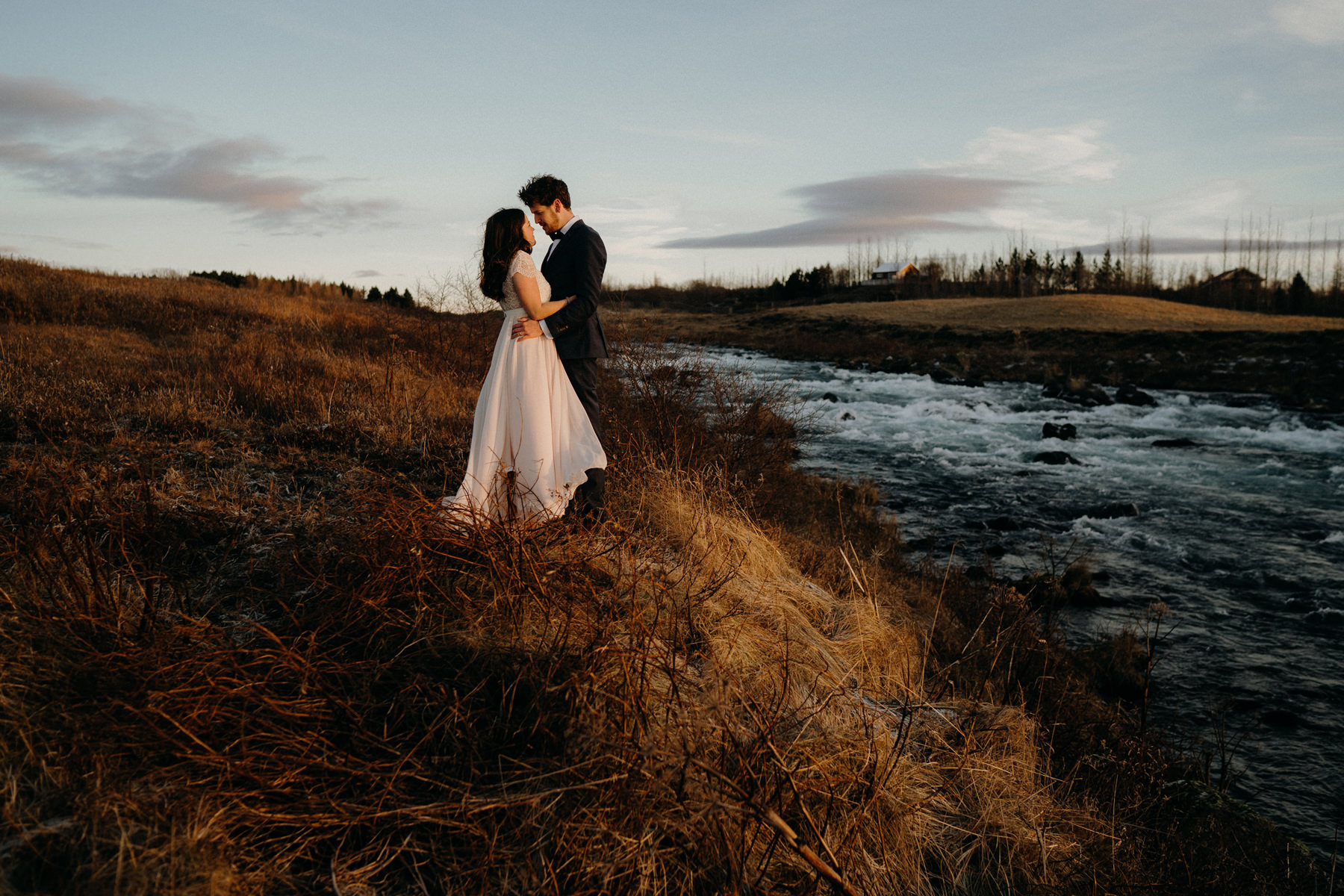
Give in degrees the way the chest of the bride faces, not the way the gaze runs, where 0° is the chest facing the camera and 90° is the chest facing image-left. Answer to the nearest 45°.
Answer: approximately 270°

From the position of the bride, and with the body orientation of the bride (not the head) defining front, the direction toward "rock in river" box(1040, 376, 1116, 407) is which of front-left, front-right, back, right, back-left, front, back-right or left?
front-left

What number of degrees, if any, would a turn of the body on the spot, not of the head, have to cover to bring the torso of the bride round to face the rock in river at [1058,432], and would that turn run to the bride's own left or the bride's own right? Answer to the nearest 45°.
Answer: approximately 45° to the bride's own left

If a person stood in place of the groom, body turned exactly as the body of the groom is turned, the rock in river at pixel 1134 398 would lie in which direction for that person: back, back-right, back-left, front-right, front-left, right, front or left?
back-right

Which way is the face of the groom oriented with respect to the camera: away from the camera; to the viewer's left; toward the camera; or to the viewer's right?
to the viewer's left

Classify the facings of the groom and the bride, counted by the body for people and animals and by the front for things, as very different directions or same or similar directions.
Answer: very different directions

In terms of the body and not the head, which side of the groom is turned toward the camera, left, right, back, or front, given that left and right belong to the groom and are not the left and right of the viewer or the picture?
left

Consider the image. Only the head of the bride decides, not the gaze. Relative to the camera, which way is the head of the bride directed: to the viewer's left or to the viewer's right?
to the viewer's right
